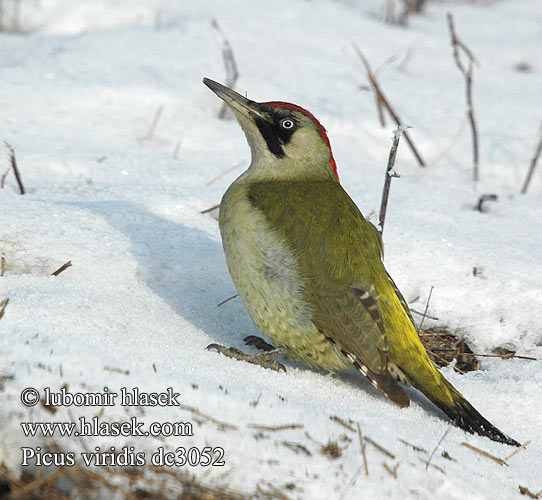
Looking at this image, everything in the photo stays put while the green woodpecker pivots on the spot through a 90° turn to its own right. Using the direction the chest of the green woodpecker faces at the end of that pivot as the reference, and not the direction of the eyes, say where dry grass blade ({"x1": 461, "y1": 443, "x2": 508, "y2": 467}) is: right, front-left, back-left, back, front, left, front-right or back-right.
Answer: back-right

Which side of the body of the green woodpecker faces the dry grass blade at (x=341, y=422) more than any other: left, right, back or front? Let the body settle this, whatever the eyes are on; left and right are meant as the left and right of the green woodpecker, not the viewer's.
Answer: left

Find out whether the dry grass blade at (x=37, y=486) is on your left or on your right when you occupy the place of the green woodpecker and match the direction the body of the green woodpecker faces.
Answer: on your left

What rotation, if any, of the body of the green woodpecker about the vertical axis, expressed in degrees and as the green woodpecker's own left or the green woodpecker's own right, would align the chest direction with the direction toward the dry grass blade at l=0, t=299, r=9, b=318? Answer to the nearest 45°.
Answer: approximately 45° to the green woodpecker's own left

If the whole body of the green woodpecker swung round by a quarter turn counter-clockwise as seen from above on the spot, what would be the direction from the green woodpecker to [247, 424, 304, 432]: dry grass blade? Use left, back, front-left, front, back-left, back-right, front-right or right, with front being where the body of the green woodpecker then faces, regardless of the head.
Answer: front

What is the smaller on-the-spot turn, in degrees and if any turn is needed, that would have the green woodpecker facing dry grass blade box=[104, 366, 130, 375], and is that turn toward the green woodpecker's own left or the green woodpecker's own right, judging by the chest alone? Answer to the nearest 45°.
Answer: approximately 45° to the green woodpecker's own left

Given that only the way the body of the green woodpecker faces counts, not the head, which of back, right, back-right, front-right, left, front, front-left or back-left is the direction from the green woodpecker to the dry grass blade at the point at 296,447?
left

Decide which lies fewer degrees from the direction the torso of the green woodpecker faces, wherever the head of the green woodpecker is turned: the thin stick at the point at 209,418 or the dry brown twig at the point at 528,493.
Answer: the thin stick

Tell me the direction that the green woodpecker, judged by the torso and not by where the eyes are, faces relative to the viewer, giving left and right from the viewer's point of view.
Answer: facing to the left of the viewer

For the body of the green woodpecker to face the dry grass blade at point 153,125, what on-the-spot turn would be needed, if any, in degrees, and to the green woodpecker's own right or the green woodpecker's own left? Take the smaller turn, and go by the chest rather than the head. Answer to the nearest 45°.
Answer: approximately 45° to the green woodpecker's own right

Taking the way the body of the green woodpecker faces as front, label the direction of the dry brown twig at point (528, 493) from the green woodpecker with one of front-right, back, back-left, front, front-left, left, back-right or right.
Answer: back-left

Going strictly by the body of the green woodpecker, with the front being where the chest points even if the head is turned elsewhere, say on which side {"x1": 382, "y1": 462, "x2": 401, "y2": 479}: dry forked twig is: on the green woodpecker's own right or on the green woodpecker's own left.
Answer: on the green woodpecker's own left

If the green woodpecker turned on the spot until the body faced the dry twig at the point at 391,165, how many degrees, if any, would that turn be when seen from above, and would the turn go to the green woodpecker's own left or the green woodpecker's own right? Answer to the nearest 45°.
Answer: approximately 90° to the green woodpecker's own right
